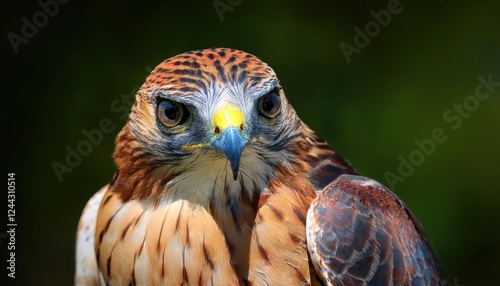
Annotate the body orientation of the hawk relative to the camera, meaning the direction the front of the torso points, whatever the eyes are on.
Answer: toward the camera
